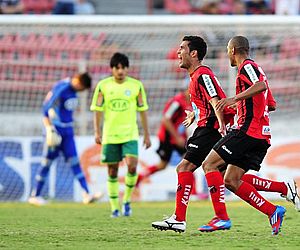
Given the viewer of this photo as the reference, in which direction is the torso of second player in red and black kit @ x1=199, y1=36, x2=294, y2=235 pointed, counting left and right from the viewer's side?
facing to the left of the viewer

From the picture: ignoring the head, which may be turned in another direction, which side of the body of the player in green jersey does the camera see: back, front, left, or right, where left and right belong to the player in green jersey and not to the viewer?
front

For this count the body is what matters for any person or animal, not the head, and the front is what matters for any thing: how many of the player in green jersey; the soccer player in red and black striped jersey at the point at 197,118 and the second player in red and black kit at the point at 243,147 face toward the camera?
1

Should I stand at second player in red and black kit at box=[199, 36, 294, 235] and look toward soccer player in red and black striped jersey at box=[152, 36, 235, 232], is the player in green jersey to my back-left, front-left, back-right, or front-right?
front-right

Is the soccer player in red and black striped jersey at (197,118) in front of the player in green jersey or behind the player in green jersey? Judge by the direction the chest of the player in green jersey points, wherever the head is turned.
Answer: in front

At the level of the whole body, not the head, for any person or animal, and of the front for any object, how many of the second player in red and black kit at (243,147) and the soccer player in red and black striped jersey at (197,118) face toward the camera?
0

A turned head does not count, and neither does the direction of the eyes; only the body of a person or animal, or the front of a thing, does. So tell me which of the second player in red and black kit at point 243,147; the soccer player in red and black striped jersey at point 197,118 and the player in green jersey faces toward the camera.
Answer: the player in green jersey

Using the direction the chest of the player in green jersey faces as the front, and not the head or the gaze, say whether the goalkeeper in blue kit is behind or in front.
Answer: behind
